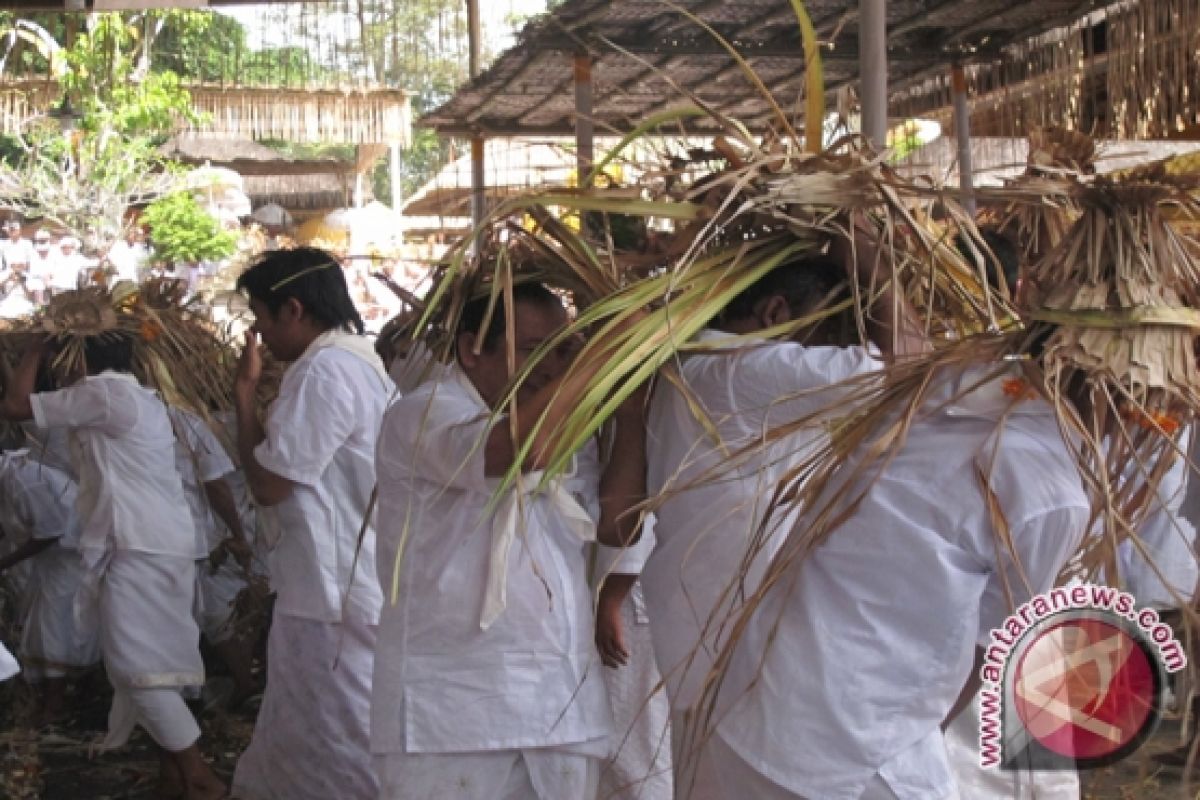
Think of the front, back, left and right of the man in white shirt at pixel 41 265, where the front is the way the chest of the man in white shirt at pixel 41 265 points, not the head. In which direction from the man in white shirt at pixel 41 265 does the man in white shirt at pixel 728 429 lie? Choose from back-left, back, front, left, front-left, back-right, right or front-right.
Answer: front

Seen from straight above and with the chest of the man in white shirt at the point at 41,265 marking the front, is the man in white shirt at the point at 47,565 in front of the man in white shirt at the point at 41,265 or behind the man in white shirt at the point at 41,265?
in front

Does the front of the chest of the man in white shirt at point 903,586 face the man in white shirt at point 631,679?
no

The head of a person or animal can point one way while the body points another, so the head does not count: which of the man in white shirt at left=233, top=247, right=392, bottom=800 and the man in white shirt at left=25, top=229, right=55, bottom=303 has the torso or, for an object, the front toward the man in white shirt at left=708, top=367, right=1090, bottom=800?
the man in white shirt at left=25, top=229, right=55, bottom=303

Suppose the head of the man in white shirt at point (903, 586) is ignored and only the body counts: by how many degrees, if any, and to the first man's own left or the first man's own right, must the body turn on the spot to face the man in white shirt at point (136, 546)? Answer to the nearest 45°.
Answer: approximately 90° to the first man's own left

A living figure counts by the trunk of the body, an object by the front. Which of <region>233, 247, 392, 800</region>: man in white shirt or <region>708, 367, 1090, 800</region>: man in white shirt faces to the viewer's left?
<region>233, 247, 392, 800</region>: man in white shirt

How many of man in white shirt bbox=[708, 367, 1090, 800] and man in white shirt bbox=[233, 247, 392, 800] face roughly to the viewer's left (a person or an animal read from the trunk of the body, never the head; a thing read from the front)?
1

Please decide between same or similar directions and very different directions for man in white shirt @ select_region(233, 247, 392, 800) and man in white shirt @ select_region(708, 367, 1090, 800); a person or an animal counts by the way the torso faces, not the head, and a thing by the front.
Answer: very different directions

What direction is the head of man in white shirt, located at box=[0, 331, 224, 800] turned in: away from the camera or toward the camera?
away from the camera

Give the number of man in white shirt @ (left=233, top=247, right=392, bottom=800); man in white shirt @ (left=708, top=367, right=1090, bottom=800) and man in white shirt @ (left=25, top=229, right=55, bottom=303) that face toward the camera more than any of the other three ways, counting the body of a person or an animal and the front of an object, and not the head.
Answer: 1

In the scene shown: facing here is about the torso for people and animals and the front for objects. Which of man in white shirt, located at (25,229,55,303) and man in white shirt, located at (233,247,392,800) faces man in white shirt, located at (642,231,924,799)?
man in white shirt, located at (25,229,55,303)

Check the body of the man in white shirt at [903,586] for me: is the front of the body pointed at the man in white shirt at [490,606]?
no

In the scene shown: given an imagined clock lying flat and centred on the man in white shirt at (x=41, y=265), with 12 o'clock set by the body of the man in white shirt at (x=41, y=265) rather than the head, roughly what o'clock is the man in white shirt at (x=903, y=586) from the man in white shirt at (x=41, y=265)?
the man in white shirt at (x=903, y=586) is roughly at 12 o'clock from the man in white shirt at (x=41, y=265).

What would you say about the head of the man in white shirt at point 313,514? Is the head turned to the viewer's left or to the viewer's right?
to the viewer's left

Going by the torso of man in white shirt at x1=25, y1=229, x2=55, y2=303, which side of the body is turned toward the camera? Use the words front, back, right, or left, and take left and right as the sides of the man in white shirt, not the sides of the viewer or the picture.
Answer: front

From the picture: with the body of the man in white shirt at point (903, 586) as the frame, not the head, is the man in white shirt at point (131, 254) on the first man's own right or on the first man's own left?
on the first man's own left

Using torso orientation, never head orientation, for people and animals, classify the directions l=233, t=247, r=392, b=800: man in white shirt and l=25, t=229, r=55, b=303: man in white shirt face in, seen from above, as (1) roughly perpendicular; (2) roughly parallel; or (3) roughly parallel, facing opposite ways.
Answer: roughly perpendicular

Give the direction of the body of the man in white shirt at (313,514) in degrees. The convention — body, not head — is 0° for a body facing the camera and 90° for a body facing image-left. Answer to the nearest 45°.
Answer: approximately 90°
